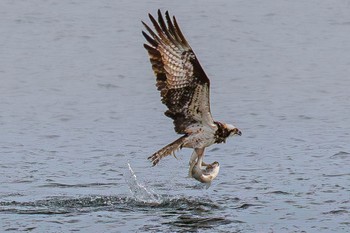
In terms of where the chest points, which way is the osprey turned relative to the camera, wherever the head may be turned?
to the viewer's right
